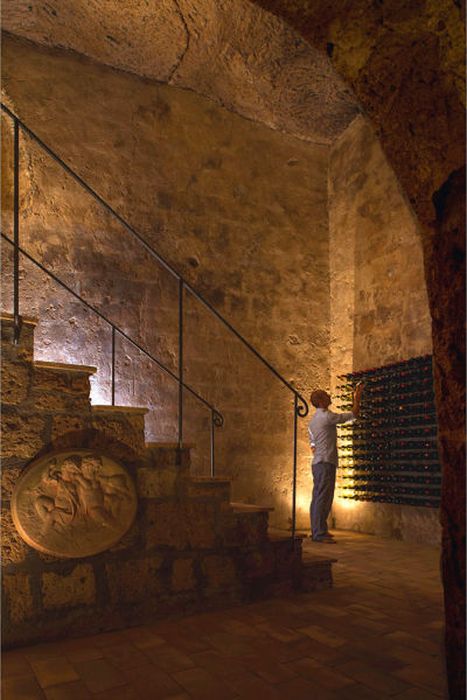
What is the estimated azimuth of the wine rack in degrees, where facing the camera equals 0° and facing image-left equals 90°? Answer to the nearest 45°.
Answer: approximately 45°

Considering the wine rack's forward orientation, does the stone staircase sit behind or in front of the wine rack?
in front
